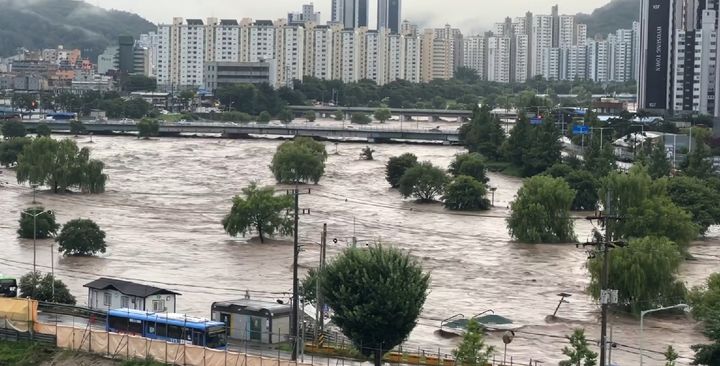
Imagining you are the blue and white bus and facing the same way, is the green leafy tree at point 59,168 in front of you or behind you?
behind

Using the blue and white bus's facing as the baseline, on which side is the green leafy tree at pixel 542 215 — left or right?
on its left

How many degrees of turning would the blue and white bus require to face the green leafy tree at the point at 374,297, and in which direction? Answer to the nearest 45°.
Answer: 0° — it already faces it

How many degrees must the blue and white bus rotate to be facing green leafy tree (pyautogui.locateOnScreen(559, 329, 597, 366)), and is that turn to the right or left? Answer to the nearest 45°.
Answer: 0° — it already faces it

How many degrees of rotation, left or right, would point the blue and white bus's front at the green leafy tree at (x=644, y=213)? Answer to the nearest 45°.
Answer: approximately 90° to its left

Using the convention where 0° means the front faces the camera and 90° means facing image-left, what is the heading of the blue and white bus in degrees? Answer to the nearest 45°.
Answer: approximately 315°

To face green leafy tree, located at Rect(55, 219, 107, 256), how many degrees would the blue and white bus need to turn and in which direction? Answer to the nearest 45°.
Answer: approximately 135° to its left

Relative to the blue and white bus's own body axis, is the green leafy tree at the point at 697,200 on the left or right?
on its left
